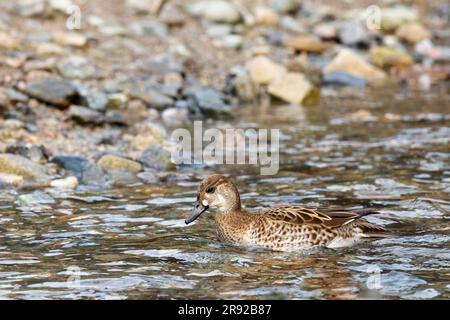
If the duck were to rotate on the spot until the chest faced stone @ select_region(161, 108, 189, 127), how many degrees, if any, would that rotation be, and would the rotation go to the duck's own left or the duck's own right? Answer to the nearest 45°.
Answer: approximately 90° to the duck's own right

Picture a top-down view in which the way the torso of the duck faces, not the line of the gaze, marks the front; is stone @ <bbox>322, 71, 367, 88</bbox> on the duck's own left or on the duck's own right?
on the duck's own right

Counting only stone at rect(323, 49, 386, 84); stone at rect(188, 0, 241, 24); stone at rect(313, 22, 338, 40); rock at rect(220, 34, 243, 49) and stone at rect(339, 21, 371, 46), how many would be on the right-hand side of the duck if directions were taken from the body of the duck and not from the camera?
5

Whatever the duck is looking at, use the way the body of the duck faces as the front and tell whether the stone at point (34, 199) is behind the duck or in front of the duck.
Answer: in front

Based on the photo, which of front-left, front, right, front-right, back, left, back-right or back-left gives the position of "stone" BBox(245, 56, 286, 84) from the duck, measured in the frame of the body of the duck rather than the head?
right

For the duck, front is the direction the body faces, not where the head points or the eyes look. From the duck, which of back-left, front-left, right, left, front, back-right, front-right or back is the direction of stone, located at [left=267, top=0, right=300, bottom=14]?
right

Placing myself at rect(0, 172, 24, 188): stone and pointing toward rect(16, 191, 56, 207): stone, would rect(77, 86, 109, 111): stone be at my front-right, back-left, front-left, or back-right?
back-left

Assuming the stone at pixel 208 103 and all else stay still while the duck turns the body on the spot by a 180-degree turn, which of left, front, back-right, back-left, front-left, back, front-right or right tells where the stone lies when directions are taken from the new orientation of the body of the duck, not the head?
left

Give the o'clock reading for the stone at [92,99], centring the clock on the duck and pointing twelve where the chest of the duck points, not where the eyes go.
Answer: The stone is roughly at 2 o'clock from the duck.

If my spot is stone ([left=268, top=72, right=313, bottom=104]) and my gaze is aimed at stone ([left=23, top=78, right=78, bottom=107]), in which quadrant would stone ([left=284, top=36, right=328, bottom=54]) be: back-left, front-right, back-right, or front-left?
back-right

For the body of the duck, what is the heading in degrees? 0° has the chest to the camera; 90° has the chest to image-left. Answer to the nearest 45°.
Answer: approximately 90°

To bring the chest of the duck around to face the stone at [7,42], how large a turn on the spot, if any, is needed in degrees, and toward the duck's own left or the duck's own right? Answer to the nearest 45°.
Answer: approximately 45° to the duck's own right

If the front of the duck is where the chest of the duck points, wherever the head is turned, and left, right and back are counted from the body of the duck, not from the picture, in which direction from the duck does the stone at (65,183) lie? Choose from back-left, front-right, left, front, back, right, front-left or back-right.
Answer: front-right

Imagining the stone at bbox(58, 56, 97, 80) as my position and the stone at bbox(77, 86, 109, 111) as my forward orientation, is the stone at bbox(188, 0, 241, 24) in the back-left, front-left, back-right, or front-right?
back-left

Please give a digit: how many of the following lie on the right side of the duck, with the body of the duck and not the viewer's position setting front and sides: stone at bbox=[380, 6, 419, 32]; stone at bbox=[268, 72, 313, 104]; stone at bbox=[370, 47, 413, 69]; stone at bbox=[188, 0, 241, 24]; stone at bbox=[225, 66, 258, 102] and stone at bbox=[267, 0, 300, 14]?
6
